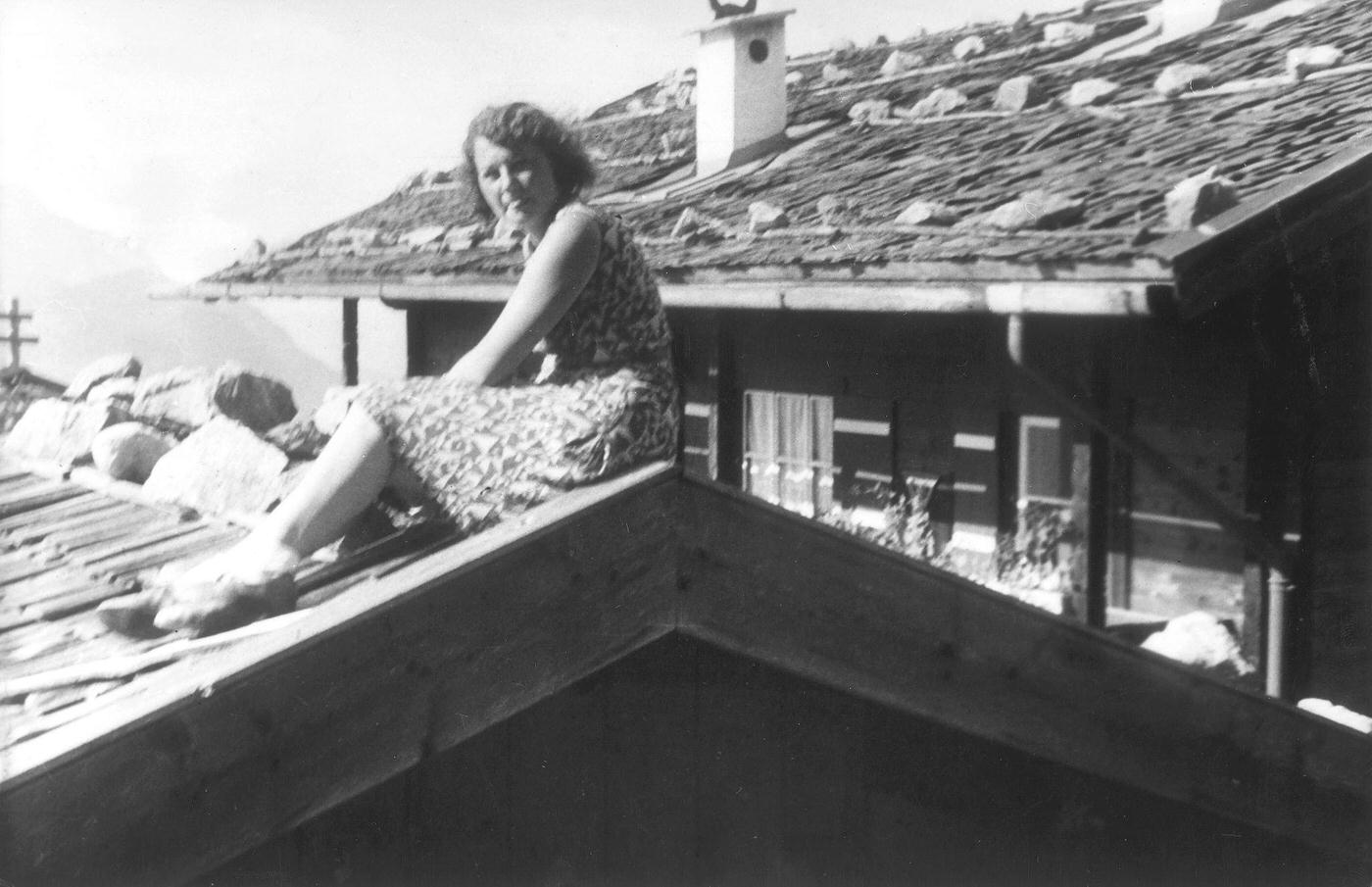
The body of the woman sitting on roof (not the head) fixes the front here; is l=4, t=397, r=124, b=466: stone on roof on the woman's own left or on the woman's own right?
on the woman's own right

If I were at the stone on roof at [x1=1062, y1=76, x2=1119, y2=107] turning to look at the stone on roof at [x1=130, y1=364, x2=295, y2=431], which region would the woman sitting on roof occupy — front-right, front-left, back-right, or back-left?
front-left

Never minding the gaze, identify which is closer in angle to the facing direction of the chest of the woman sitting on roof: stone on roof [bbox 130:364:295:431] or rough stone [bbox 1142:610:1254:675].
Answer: the stone on roof

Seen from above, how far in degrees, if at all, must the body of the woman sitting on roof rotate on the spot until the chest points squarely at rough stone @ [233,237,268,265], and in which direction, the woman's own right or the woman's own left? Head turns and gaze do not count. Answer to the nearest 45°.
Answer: approximately 90° to the woman's own right

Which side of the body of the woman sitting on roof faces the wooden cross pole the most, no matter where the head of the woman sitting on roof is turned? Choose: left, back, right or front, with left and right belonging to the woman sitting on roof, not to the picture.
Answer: right

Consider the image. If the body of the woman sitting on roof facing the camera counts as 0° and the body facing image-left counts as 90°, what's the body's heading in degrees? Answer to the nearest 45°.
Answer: approximately 90°

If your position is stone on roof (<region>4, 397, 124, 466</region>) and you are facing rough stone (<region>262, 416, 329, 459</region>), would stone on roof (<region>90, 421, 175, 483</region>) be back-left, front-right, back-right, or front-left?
front-right

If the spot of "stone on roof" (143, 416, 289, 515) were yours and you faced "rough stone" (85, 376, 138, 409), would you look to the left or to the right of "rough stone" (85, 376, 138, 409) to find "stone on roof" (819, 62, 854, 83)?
right

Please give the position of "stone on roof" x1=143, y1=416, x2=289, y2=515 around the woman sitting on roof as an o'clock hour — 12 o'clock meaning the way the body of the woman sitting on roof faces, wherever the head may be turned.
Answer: The stone on roof is roughly at 2 o'clock from the woman sitting on roof.

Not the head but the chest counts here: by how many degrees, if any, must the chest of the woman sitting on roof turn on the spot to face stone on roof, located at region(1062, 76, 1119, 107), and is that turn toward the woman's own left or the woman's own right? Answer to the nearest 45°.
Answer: approximately 135° to the woman's own right
